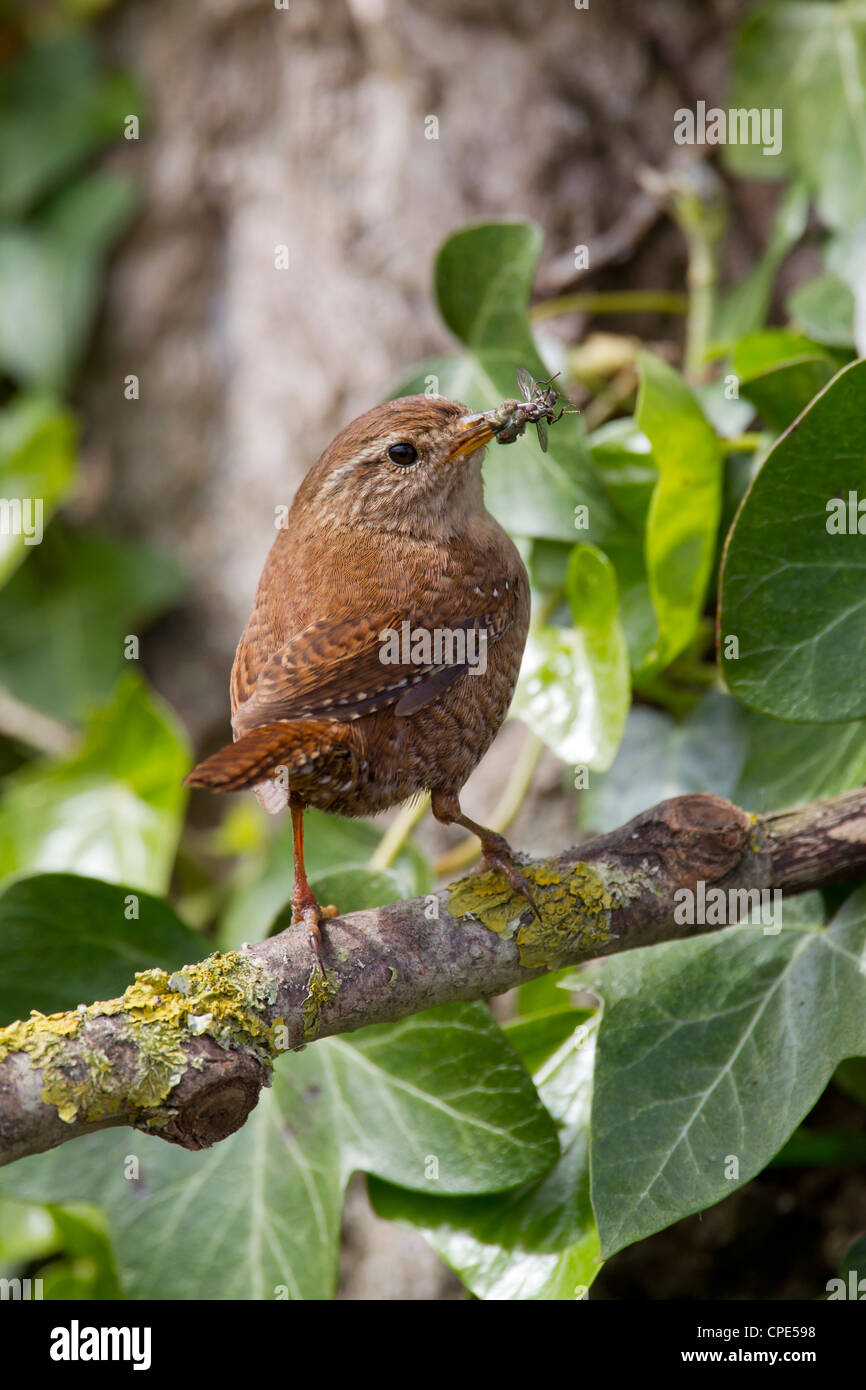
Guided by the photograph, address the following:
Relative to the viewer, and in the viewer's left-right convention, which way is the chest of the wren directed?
facing away from the viewer and to the right of the viewer

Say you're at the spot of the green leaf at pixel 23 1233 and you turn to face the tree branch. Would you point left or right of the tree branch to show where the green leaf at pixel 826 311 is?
left

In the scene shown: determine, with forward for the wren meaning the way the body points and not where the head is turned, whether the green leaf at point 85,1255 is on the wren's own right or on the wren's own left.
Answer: on the wren's own left

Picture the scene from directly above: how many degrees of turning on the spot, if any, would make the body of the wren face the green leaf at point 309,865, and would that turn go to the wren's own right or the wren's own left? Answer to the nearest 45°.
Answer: approximately 45° to the wren's own left
